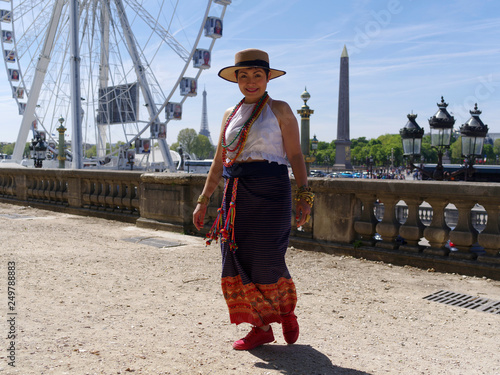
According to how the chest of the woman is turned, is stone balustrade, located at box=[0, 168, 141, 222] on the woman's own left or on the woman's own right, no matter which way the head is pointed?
on the woman's own right

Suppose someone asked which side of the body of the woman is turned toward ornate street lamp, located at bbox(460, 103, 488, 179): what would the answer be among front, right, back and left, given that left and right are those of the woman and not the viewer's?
back

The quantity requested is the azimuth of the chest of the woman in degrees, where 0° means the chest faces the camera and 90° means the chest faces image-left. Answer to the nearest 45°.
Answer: approximately 45°

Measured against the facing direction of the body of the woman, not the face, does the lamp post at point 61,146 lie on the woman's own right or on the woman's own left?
on the woman's own right

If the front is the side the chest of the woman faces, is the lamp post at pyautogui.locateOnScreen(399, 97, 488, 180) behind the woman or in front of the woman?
behind

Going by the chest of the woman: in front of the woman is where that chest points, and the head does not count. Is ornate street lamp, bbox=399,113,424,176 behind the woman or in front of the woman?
behind

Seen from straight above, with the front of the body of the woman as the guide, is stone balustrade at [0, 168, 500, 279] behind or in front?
behind
